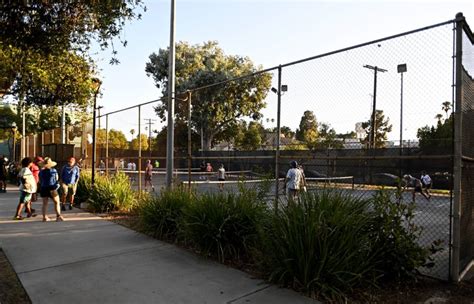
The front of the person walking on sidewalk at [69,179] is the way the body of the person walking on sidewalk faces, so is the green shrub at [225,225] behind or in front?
in front

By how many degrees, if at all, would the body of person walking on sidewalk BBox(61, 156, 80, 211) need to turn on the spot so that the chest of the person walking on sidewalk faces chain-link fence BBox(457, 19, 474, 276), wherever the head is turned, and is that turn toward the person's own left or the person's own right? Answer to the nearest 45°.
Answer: approximately 45° to the person's own left

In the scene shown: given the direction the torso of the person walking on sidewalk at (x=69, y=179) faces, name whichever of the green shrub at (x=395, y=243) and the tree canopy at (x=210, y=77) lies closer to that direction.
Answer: the green shrub

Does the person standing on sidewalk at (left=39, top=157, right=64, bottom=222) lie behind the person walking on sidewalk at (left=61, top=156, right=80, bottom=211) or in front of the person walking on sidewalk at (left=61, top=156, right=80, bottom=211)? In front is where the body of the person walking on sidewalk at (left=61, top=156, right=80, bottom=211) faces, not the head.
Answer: in front
